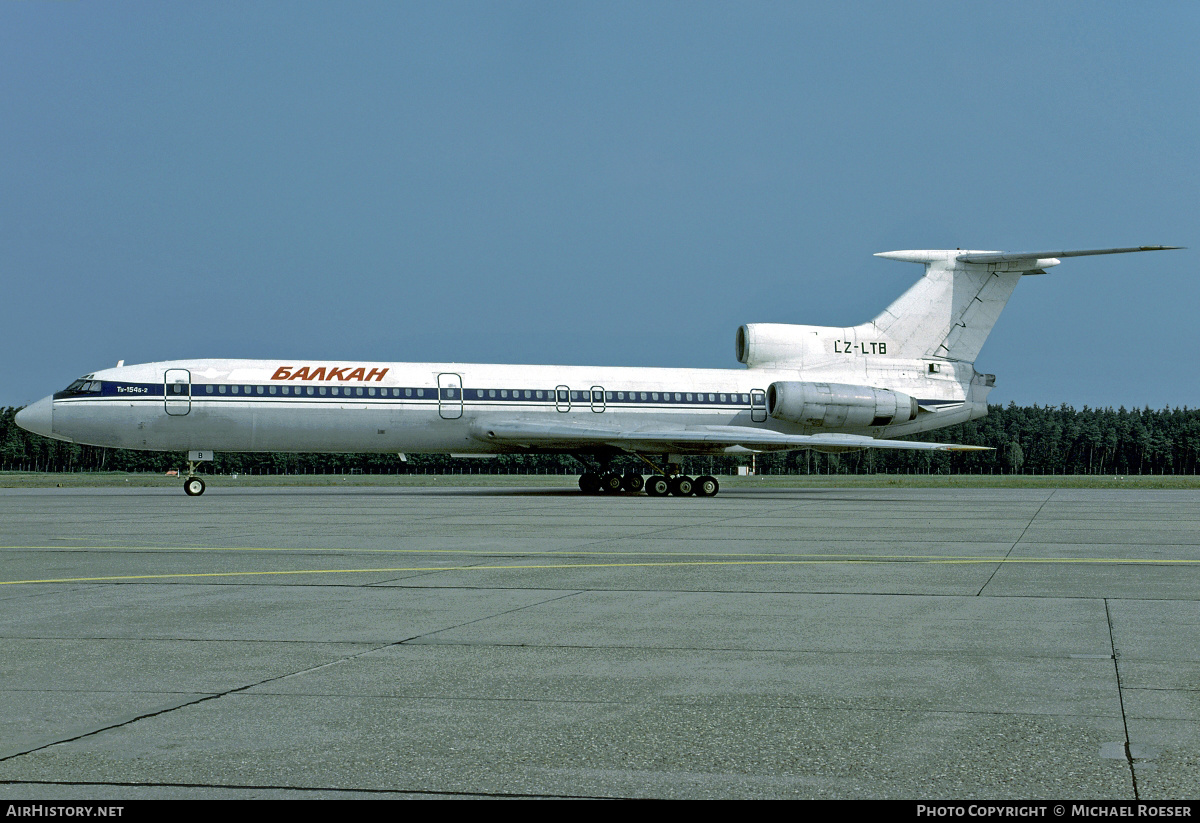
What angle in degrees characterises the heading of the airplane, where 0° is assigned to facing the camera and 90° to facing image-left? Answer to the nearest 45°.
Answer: approximately 90°
